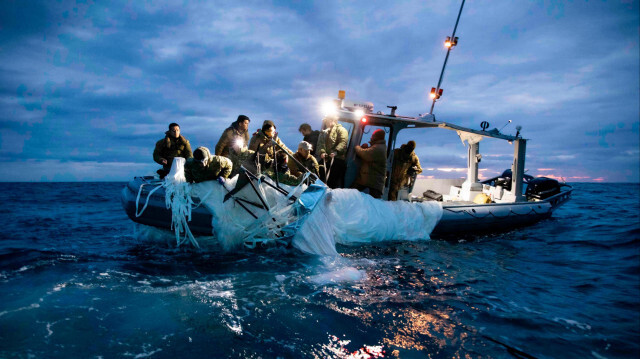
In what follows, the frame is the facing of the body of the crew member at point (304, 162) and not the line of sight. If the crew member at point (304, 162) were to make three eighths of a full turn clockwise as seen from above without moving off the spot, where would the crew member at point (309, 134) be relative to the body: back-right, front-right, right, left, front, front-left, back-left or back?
front

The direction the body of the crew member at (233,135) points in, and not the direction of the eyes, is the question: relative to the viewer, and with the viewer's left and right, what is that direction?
facing the viewer and to the right of the viewer

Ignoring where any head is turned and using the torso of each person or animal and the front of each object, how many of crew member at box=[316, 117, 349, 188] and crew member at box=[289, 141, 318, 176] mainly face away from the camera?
0

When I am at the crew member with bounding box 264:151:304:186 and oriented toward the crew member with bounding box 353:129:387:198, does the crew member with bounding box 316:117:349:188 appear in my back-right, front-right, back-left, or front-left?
front-left

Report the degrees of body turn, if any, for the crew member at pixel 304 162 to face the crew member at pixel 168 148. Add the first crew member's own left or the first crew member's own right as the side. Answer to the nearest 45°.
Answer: approximately 45° to the first crew member's own right

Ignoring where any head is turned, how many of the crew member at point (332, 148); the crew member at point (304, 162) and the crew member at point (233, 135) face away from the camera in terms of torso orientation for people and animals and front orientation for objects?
0

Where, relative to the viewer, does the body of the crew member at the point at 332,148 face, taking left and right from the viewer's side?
facing the viewer and to the left of the viewer
